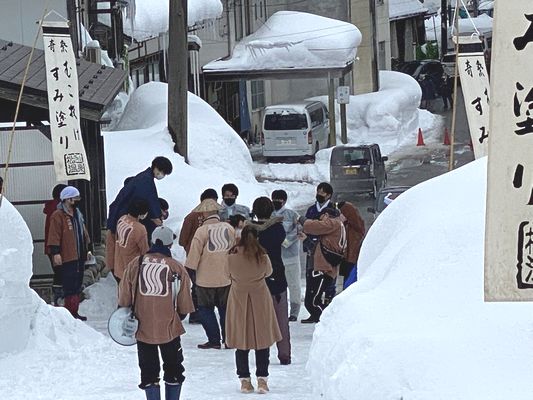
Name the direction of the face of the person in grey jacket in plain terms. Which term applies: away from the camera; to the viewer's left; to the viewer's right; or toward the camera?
toward the camera

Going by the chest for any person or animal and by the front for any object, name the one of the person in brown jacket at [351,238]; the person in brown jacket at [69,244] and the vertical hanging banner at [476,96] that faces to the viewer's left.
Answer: the person in brown jacket at [351,238]

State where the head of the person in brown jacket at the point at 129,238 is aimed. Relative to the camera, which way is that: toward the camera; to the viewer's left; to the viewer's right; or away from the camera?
away from the camera

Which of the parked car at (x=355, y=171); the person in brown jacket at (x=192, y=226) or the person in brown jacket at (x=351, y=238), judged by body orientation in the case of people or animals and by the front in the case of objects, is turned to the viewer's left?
the person in brown jacket at (x=351, y=238)

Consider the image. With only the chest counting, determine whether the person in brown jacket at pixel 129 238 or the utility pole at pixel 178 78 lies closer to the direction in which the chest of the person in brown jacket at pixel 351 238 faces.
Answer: the person in brown jacket

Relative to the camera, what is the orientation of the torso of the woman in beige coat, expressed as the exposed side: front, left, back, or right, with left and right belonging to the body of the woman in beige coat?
back

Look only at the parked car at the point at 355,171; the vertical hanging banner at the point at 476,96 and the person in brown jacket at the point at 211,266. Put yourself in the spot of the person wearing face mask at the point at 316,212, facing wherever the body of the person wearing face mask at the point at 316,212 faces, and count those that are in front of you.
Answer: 1

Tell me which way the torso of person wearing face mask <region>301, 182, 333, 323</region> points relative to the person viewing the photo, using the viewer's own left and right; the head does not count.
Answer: facing the viewer and to the left of the viewer

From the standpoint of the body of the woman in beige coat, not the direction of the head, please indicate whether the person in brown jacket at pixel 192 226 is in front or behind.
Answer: in front

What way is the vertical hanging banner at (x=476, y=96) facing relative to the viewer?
toward the camera

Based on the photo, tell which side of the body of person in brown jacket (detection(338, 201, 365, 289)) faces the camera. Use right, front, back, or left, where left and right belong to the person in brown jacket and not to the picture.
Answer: left

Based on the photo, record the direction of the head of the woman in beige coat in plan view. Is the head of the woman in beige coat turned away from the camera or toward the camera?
away from the camera

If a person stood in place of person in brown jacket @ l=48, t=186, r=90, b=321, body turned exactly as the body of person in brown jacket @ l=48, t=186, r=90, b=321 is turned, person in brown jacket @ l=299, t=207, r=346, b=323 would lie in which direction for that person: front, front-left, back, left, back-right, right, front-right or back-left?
front-left

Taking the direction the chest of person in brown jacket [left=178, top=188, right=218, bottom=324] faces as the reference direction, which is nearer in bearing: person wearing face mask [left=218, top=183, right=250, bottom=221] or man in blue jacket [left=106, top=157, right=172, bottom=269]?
the person wearing face mask

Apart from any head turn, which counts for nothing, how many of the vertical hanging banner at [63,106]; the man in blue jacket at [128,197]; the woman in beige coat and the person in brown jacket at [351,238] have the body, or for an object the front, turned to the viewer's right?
1

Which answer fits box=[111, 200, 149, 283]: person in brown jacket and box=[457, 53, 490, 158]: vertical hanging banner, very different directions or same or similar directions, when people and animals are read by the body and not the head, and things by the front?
very different directions
